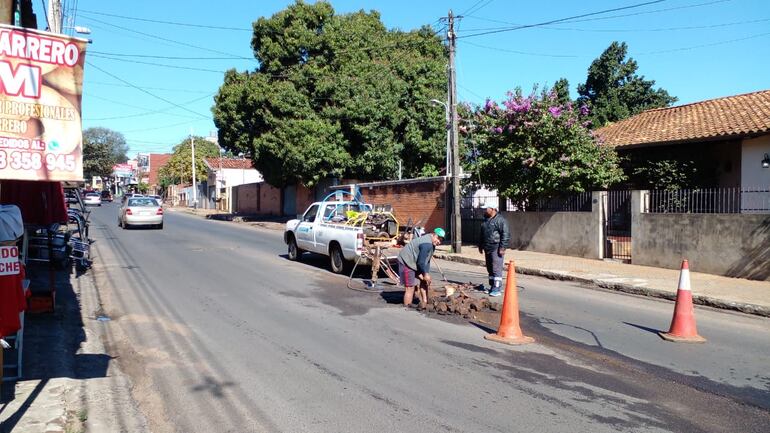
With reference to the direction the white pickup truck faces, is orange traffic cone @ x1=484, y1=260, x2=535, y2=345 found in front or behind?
behind

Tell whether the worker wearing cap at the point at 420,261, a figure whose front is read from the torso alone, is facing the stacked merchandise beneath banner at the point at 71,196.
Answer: no

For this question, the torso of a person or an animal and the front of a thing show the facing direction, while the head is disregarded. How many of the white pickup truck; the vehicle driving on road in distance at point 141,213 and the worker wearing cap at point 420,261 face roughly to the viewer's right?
1

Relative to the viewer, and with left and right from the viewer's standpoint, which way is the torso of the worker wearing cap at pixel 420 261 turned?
facing to the right of the viewer

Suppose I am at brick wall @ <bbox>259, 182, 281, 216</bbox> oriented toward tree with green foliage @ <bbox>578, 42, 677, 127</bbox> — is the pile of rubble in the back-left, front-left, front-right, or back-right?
front-right

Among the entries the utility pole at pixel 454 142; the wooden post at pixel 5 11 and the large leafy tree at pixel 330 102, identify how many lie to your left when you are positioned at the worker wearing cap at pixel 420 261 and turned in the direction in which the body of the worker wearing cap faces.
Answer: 2

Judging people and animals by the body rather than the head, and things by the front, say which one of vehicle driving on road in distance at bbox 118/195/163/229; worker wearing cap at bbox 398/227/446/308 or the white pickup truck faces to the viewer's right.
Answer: the worker wearing cap

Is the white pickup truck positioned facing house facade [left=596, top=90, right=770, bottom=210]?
no

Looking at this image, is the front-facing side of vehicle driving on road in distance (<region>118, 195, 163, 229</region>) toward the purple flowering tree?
no

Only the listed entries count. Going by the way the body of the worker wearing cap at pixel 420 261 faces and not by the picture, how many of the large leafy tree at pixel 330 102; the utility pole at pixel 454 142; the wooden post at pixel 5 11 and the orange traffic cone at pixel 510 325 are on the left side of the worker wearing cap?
2
